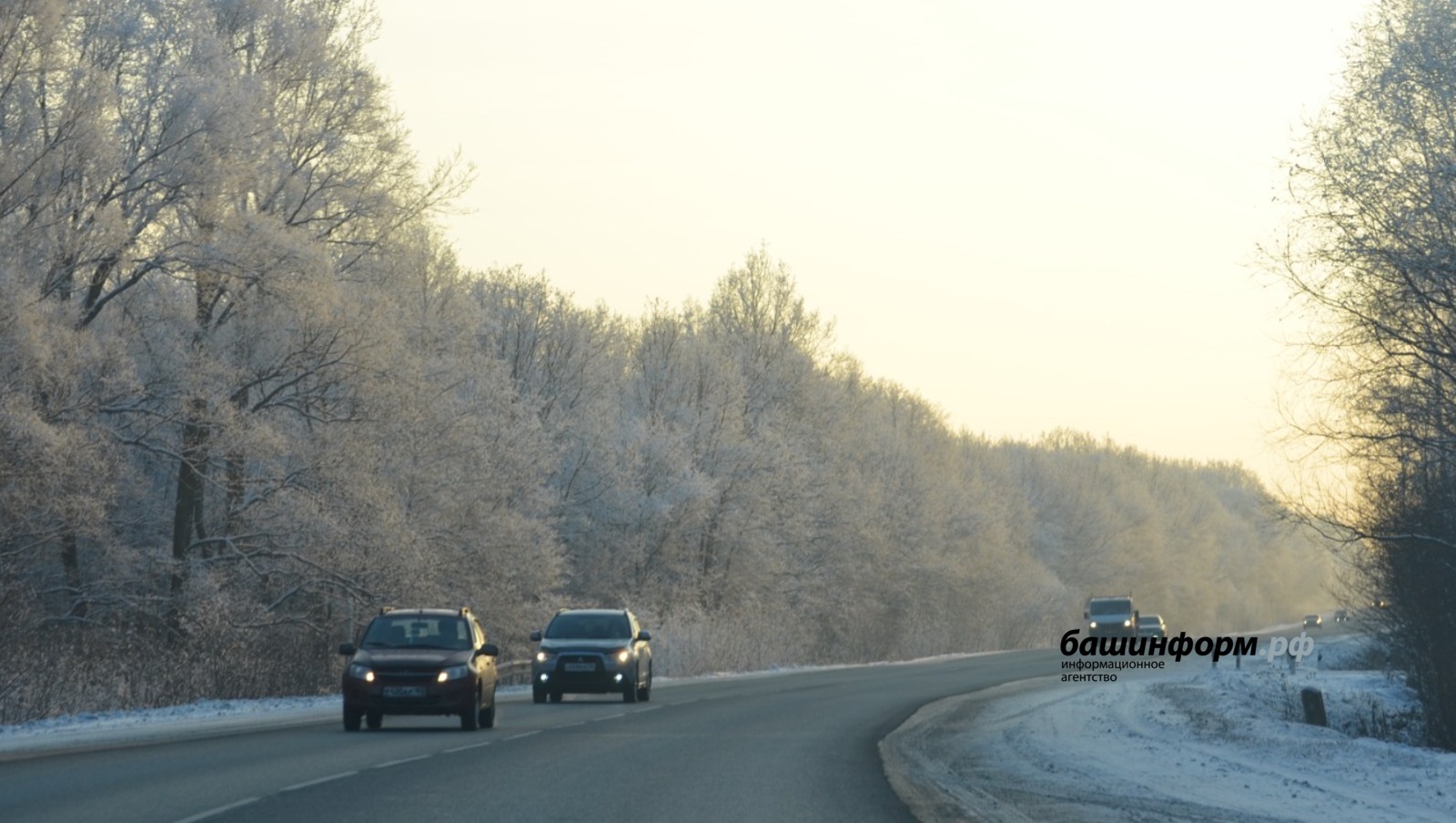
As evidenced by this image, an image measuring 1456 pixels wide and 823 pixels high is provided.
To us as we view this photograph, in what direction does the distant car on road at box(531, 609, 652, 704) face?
facing the viewer

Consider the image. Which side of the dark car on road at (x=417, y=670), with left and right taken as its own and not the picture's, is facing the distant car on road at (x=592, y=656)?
back

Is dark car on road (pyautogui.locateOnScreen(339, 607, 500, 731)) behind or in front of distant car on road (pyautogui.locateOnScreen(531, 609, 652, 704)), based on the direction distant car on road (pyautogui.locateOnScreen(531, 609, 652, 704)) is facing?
in front

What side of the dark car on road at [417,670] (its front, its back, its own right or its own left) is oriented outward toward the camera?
front

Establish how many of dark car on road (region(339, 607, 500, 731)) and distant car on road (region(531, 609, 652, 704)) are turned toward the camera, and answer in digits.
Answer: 2

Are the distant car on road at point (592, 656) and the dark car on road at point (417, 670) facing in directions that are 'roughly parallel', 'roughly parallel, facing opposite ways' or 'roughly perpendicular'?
roughly parallel

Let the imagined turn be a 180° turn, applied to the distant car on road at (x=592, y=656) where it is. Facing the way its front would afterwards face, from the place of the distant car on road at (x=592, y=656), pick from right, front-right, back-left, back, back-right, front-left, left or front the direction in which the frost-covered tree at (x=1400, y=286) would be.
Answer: back-right

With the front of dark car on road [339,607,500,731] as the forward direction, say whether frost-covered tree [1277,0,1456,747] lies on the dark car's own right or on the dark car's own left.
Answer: on the dark car's own left
